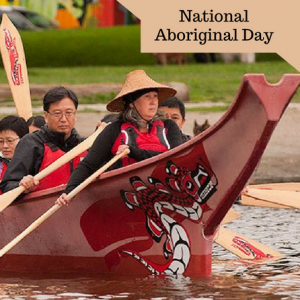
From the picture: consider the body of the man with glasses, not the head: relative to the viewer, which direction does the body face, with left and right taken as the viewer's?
facing the viewer and to the right of the viewer

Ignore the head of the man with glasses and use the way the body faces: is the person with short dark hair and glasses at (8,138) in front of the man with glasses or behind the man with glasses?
behind

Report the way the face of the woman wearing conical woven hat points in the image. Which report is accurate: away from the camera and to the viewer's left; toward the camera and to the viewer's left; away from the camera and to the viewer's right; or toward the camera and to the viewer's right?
toward the camera and to the viewer's right

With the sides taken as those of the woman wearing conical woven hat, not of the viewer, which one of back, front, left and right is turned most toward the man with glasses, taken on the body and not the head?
back

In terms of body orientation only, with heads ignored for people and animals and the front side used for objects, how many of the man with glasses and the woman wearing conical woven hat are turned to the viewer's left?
0

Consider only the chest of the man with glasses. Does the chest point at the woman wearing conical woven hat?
yes

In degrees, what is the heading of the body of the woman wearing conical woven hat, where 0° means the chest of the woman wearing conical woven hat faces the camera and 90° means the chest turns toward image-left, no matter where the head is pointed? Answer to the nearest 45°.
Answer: approximately 315°

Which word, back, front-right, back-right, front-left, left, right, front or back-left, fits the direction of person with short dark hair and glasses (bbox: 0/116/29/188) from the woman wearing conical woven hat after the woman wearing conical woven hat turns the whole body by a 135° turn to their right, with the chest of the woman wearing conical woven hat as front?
front-right
